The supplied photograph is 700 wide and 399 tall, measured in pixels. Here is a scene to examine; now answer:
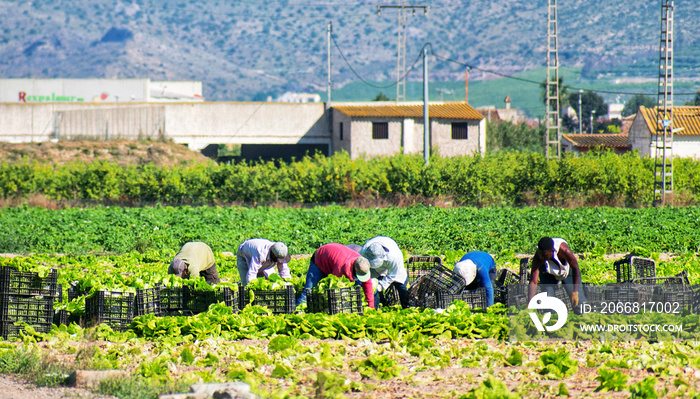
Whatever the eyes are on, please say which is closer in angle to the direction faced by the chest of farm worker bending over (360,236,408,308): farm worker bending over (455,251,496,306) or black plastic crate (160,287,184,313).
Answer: the black plastic crate

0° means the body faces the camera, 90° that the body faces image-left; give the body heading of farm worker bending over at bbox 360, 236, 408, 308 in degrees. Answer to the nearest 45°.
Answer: approximately 45°

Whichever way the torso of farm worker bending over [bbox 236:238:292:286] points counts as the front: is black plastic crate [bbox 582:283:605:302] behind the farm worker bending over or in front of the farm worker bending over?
in front

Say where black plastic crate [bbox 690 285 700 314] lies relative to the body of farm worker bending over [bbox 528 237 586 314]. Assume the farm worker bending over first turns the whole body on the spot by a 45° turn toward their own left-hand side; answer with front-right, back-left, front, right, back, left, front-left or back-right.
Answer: front-left
